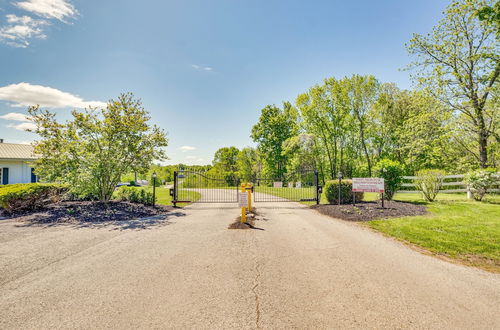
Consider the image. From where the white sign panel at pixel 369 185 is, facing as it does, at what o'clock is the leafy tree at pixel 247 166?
The leafy tree is roughly at 5 o'clock from the white sign panel.

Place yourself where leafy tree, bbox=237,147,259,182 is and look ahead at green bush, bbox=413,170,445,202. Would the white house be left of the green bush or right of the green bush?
right

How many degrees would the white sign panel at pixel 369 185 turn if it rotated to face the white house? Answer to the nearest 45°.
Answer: approximately 90° to its right

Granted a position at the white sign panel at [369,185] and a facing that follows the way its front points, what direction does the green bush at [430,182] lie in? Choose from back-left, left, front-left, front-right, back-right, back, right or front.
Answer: back-left

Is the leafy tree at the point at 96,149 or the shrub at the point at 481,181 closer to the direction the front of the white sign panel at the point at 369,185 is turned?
the leafy tree

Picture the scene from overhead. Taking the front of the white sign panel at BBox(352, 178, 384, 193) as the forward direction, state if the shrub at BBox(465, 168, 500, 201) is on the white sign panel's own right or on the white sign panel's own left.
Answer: on the white sign panel's own left

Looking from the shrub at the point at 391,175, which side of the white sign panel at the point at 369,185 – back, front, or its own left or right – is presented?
back

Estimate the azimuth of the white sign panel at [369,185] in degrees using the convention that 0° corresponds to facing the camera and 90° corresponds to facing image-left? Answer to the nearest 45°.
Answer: approximately 0°

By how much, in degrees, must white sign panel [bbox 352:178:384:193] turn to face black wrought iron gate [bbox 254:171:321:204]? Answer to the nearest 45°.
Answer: approximately 135° to its right

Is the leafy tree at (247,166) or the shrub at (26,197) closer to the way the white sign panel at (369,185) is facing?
the shrub

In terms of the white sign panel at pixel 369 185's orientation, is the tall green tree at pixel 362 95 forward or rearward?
rearward
